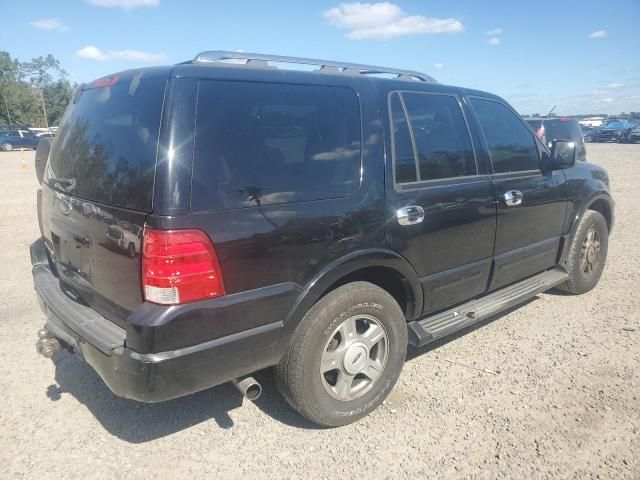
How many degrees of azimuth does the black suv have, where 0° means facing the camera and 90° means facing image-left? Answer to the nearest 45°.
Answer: approximately 225°

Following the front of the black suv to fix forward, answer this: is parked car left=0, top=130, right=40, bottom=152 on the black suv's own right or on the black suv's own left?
on the black suv's own left

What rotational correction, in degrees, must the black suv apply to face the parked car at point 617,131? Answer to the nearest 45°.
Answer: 0° — it already faces it

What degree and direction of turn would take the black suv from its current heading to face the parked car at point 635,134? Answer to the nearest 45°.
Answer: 0° — it already faces it
